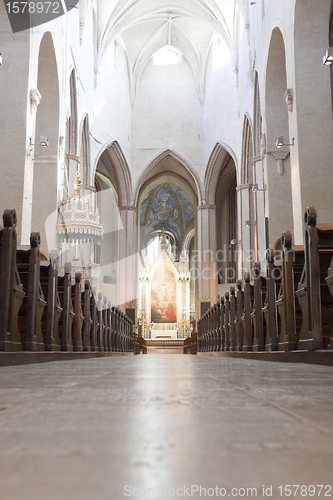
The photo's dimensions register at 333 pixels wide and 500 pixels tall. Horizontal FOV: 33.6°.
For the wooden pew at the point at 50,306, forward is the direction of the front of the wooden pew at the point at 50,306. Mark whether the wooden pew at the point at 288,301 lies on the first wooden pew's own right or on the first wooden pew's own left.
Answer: on the first wooden pew's own right

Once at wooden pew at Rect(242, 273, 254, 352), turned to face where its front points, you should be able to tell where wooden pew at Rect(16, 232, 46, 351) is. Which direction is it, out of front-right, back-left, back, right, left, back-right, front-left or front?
back-left

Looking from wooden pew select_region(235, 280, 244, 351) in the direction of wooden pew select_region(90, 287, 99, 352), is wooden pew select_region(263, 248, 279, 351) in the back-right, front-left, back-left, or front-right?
back-left

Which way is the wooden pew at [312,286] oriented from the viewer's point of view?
away from the camera

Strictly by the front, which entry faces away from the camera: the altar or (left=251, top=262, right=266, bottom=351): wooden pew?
the wooden pew

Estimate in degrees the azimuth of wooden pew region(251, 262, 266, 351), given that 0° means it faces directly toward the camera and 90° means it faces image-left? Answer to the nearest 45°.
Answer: approximately 180°

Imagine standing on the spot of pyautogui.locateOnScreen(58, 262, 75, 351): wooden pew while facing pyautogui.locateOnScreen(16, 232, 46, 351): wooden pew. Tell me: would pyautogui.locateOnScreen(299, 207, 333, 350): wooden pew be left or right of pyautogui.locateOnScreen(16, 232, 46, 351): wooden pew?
left

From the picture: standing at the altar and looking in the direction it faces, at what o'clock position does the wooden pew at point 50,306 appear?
The wooden pew is roughly at 12 o'clock from the altar.

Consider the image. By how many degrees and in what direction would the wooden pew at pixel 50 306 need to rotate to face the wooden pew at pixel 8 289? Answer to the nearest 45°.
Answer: approximately 180°

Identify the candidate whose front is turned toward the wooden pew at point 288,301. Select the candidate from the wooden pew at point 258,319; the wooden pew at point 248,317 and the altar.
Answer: the altar

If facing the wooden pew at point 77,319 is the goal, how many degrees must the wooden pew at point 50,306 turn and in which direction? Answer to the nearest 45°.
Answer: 0° — it already faces it

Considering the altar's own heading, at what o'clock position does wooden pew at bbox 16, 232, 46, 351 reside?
The wooden pew is roughly at 12 o'clock from the altar.

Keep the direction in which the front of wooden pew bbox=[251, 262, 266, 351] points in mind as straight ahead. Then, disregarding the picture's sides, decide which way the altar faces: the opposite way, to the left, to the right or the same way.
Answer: the opposite way

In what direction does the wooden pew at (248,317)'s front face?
away from the camera

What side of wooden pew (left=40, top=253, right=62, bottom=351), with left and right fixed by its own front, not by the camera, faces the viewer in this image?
back

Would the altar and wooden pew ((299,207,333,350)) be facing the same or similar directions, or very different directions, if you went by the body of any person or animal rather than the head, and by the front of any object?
very different directions

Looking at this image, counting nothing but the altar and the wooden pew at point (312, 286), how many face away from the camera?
1

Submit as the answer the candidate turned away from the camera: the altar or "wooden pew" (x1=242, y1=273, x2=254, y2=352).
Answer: the wooden pew

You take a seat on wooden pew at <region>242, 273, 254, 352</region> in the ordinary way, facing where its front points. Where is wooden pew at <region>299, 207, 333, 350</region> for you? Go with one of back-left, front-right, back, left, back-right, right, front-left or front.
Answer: back
